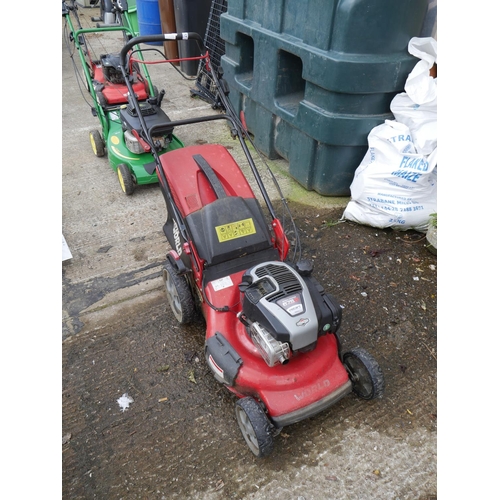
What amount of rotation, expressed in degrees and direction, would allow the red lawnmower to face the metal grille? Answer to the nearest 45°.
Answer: approximately 135° to its left

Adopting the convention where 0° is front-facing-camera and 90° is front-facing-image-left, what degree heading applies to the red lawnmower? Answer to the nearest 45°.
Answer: approximately 315°

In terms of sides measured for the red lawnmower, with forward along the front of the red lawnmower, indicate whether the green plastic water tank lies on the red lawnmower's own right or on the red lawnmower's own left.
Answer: on the red lawnmower's own left
